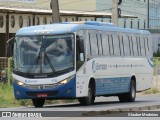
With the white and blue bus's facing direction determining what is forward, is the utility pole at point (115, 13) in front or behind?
behind

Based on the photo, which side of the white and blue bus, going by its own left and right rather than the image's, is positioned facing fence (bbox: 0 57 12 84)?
right

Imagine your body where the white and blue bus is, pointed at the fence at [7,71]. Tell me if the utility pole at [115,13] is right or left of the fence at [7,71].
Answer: right

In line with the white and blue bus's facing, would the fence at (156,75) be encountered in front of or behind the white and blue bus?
behind

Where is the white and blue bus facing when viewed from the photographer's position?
facing the viewer and to the left of the viewer
